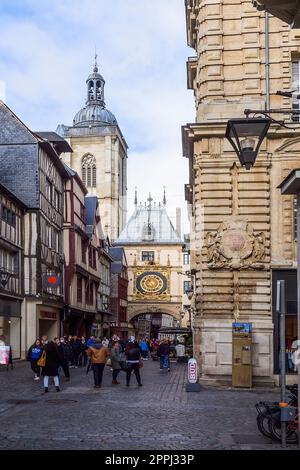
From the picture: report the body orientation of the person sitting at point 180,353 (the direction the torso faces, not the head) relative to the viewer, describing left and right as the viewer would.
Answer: facing away from the viewer

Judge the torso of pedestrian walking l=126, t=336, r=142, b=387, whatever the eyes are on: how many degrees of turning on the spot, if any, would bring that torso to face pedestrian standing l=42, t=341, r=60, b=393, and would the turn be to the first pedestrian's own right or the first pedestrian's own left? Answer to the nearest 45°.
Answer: approximately 135° to the first pedestrian's own left

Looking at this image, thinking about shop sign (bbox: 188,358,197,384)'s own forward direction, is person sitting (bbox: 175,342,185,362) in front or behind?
behind
